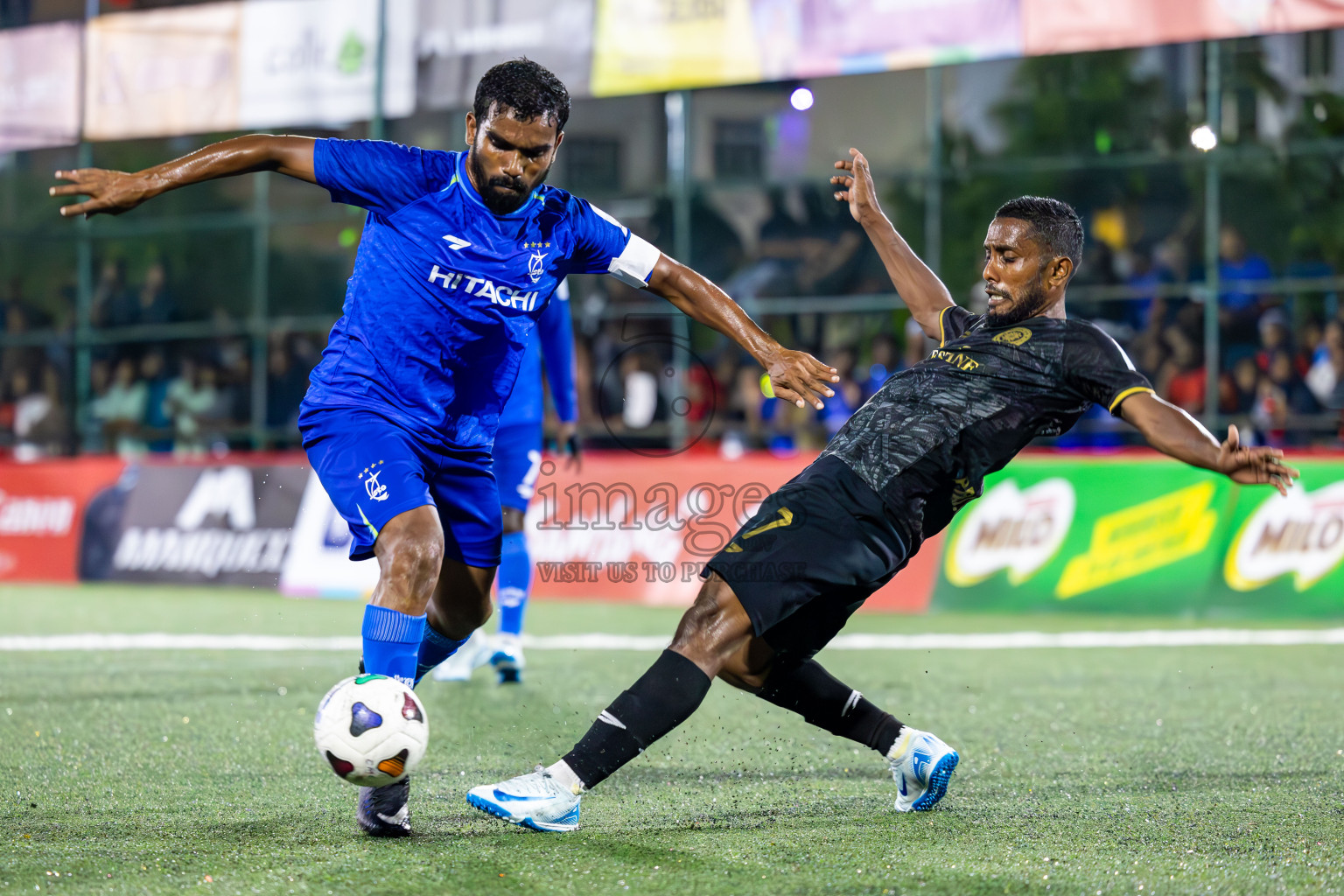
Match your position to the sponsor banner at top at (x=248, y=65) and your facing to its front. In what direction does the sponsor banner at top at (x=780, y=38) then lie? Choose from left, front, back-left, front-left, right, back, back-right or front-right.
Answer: front-left

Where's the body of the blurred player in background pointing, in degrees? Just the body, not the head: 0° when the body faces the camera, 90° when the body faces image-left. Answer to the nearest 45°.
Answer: approximately 45°

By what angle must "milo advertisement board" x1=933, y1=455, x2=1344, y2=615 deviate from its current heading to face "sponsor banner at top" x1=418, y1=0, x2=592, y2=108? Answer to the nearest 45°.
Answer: approximately 135° to its right

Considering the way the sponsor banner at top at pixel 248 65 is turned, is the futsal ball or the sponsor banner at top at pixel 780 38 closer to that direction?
the futsal ball

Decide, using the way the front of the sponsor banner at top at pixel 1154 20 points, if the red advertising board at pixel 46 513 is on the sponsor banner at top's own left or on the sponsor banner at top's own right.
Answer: on the sponsor banner at top's own right

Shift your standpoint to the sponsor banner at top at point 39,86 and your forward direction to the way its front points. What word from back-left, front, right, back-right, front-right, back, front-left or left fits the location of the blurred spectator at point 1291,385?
front-left
